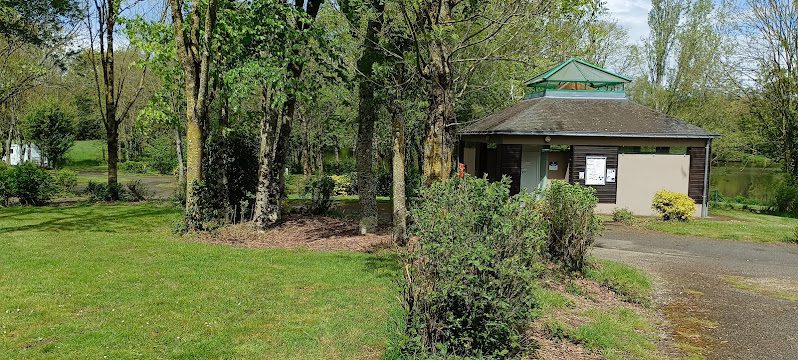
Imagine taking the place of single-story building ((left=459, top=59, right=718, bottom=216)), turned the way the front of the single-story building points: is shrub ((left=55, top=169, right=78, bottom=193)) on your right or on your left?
on your right

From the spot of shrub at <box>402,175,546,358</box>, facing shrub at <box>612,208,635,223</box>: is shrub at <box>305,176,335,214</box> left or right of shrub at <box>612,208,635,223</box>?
left

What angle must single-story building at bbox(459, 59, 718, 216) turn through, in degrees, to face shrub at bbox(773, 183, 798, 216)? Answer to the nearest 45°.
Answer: approximately 135° to its left

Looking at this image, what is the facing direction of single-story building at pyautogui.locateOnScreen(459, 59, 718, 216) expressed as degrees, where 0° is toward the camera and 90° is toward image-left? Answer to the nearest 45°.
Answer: approximately 0°

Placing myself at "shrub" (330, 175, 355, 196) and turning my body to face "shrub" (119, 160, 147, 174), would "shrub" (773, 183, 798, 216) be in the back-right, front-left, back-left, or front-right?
back-right
